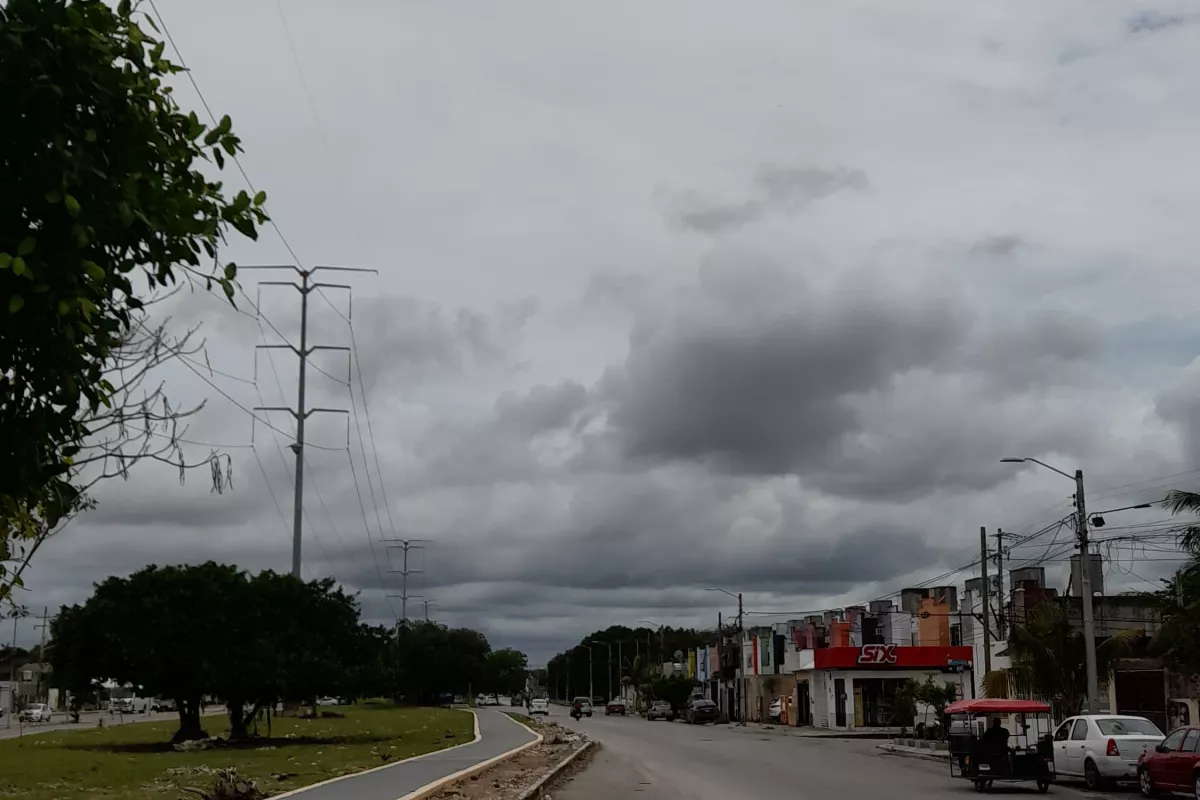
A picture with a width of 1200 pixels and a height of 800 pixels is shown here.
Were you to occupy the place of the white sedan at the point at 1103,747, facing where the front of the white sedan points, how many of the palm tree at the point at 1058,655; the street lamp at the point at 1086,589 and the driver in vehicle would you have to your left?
1

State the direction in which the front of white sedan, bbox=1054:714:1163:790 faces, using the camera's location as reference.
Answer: facing away from the viewer and to the left of the viewer

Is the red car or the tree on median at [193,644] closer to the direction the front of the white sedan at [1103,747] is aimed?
the tree on median

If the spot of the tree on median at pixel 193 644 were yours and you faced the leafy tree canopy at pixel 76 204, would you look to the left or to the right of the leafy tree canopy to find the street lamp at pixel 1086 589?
left

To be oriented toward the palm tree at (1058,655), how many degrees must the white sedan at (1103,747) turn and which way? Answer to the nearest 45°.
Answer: approximately 45° to its right

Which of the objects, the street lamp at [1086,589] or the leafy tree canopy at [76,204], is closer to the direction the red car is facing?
the street lamp

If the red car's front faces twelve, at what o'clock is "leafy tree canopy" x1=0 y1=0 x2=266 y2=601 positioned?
The leafy tree canopy is roughly at 8 o'clock from the red car.

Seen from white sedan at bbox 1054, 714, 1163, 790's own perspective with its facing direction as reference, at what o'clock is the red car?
The red car is roughly at 7 o'clock from the white sedan.

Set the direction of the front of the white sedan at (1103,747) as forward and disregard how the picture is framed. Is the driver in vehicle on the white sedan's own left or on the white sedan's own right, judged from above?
on the white sedan's own left

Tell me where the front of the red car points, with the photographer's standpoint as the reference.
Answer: facing away from the viewer and to the left of the viewer

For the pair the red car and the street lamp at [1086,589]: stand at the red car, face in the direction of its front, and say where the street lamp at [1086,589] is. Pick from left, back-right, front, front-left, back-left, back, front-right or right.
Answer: front-right

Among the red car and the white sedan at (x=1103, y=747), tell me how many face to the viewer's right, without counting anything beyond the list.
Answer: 0
